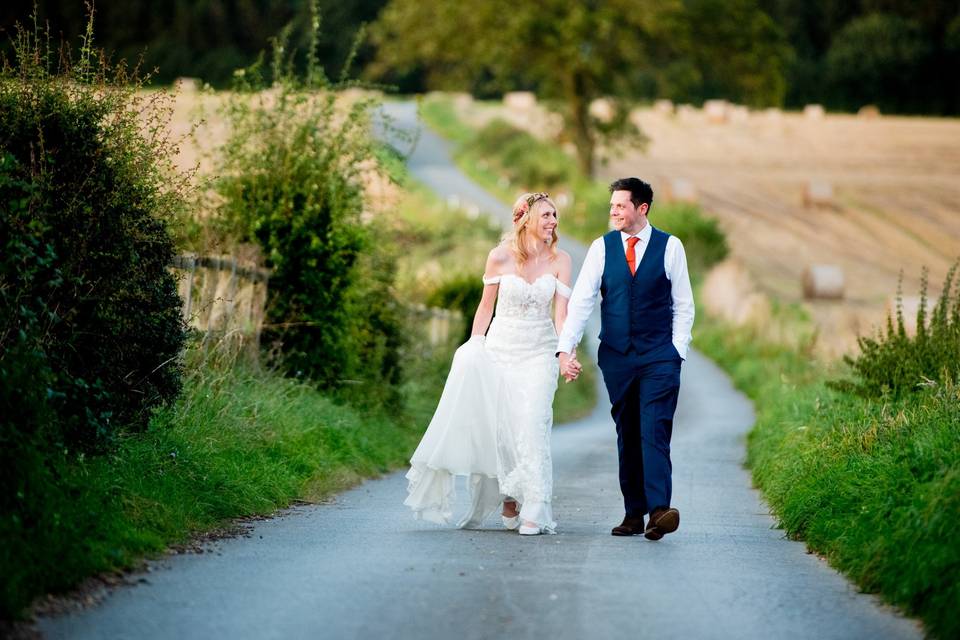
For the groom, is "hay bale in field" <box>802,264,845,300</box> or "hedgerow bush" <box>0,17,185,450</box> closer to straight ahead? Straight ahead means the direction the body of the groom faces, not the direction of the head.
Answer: the hedgerow bush

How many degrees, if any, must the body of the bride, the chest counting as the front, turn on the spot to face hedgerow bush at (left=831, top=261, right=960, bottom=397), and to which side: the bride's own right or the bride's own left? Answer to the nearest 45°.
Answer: approximately 135° to the bride's own left

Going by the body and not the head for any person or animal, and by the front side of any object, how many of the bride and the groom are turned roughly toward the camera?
2

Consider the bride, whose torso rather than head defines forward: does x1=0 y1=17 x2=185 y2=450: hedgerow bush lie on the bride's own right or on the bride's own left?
on the bride's own right

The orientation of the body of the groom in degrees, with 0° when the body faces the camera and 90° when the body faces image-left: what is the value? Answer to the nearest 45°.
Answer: approximately 0°

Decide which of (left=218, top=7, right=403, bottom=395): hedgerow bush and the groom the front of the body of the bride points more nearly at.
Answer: the groom

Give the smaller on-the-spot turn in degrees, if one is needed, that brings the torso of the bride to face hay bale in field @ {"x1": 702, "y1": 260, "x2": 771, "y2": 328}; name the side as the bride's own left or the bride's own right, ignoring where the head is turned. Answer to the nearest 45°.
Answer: approximately 180°

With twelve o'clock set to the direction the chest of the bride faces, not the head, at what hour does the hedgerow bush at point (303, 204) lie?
The hedgerow bush is roughly at 5 o'clock from the bride.

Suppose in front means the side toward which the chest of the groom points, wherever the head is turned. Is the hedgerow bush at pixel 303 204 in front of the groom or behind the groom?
behind

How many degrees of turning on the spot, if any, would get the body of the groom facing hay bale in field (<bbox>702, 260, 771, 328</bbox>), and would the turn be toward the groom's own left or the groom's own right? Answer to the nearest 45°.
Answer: approximately 180°
